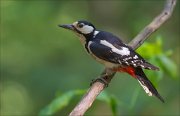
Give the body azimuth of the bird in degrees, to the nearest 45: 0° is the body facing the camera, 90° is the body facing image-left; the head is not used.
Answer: approximately 90°
